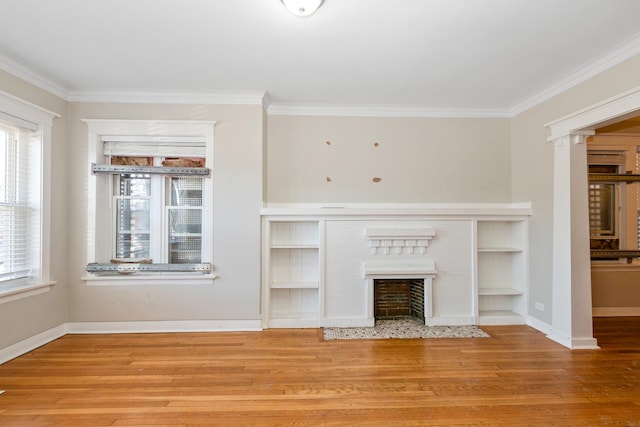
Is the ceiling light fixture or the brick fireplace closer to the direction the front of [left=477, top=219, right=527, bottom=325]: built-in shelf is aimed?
the ceiling light fixture

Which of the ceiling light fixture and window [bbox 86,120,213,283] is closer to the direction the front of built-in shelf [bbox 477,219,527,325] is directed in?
the ceiling light fixture

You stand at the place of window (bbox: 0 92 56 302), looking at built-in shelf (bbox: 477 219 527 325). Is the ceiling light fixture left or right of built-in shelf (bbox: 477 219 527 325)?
right

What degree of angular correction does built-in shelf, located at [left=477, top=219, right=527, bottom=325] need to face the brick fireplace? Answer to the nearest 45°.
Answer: approximately 45° to its right

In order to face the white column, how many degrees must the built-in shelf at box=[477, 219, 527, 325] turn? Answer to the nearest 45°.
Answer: approximately 45° to its left

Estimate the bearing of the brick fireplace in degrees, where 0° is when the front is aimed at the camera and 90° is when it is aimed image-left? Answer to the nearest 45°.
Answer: approximately 0°

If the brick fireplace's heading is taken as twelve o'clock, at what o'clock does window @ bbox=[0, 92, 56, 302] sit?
The window is roughly at 2 o'clock from the brick fireplace.

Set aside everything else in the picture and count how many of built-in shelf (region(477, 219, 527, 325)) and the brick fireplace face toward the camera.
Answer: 2

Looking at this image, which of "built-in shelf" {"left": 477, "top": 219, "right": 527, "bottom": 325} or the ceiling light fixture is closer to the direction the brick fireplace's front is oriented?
the ceiling light fixture

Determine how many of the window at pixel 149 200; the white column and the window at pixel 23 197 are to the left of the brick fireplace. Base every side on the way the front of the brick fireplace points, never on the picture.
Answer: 1

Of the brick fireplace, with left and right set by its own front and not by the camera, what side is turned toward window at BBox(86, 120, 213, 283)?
right

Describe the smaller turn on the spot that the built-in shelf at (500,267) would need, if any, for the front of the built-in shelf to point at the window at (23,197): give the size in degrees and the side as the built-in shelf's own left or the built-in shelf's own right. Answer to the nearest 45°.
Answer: approximately 45° to the built-in shelf's own right

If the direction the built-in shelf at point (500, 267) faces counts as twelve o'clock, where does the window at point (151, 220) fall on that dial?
The window is roughly at 2 o'clock from the built-in shelf.
